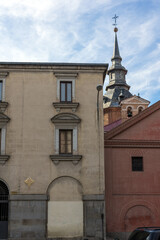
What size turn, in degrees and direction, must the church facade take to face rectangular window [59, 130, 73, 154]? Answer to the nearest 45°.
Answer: approximately 45° to its right

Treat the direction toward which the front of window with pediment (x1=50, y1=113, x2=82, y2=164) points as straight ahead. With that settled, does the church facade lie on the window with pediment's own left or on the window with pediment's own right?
on the window with pediment's own left

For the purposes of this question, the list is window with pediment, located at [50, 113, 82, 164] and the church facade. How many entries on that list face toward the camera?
2

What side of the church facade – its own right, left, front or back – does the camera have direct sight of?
front

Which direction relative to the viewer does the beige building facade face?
toward the camera

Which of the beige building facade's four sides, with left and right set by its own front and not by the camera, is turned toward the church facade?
left

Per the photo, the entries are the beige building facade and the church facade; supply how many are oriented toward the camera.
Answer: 2
